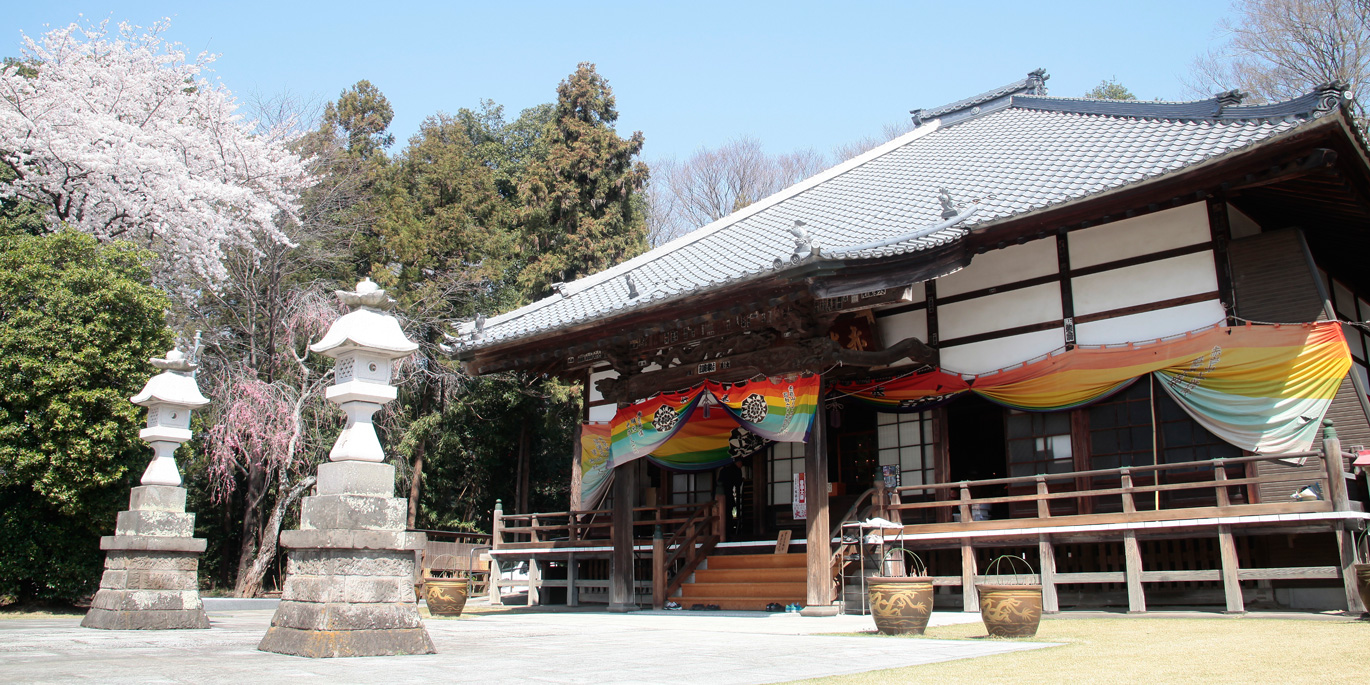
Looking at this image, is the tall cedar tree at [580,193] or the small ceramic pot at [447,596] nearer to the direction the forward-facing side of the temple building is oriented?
the small ceramic pot

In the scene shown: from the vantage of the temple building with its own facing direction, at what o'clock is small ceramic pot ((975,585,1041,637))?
The small ceramic pot is roughly at 11 o'clock from the temple building.

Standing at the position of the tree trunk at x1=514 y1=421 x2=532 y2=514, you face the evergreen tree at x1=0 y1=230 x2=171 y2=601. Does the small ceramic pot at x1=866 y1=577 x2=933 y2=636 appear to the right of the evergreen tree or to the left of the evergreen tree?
left

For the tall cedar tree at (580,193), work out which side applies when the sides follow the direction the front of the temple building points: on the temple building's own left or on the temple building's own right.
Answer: on the temple building's own right

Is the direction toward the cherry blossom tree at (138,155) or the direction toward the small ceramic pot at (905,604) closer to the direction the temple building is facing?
the small ceramic pot

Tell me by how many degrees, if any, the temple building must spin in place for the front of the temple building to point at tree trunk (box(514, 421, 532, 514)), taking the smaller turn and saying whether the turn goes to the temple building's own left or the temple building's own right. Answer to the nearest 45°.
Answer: approximately 90° to the temple building's own right

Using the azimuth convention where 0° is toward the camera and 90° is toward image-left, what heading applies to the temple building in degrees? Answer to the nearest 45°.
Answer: approximately 45°

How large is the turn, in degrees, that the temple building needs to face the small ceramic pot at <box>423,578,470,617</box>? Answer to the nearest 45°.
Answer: approximately 45° to its right

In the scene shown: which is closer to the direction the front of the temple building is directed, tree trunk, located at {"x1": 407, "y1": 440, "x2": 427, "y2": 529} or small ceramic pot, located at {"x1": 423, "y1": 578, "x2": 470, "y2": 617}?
the small ceramic pot
